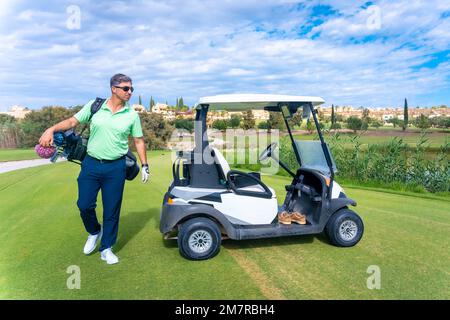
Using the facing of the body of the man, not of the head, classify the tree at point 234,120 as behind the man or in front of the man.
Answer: behind

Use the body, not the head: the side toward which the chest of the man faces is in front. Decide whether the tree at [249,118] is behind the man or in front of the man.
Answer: behind

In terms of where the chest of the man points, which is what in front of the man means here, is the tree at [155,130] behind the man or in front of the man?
behind

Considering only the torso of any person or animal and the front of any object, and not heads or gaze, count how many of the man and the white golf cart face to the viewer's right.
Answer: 1

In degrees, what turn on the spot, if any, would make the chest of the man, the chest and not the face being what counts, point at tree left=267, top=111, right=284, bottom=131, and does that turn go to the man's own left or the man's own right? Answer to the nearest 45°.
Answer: approximately 135° to the man's own left

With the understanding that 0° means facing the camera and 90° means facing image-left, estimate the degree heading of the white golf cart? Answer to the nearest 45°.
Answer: approximately 270°
